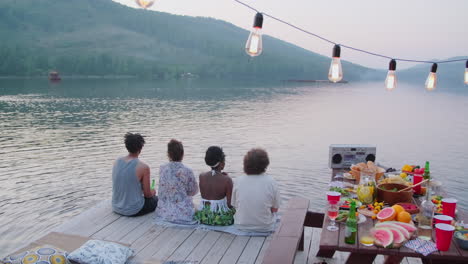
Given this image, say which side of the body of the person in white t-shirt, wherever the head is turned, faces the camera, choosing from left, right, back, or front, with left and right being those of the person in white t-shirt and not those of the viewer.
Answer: back

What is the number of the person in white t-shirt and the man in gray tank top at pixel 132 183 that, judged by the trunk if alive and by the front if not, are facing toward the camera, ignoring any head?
0

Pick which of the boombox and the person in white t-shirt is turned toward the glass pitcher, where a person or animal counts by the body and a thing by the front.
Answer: the boombox

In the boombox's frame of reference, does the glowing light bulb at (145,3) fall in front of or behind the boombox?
in front

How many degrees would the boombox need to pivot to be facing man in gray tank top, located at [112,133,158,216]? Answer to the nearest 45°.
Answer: approximately 45° to its right

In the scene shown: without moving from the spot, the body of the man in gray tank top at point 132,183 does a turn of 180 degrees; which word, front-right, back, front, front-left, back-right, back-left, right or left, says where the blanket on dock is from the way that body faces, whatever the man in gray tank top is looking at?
left

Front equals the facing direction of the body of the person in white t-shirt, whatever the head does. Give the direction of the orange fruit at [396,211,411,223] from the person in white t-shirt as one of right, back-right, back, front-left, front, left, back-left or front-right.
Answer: back-right

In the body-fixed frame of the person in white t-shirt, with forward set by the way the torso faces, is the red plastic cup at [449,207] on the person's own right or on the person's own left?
on the person's own right

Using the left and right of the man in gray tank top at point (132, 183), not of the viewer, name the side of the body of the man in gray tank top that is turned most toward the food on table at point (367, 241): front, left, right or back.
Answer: right

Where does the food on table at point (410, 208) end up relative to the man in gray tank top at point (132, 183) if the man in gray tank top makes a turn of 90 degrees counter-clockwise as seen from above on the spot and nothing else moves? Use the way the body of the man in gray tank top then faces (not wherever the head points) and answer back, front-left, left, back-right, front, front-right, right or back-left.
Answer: back

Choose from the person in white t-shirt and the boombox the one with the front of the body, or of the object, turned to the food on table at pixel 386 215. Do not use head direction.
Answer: the boombox

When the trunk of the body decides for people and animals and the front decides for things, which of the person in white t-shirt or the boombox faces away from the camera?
the person in white t-shirt

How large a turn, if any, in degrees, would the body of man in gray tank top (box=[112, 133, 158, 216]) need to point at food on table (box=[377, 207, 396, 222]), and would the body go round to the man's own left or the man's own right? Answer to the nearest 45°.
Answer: approximately 90° to the man's own right

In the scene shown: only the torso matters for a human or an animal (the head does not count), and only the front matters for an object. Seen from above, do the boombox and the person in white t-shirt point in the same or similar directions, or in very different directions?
very different directions

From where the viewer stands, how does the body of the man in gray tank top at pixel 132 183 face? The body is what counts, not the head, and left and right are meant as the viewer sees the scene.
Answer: facing away from the viewer and to the right of the viewer

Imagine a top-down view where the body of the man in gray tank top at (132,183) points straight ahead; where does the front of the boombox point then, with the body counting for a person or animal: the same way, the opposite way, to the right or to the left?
the opposite way

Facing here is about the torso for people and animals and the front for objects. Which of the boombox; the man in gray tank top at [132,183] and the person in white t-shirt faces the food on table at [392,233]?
the boombox

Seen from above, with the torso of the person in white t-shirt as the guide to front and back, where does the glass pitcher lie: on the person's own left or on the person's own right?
on the person's own right

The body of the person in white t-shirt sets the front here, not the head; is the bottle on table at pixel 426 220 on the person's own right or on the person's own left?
on the person's own right
